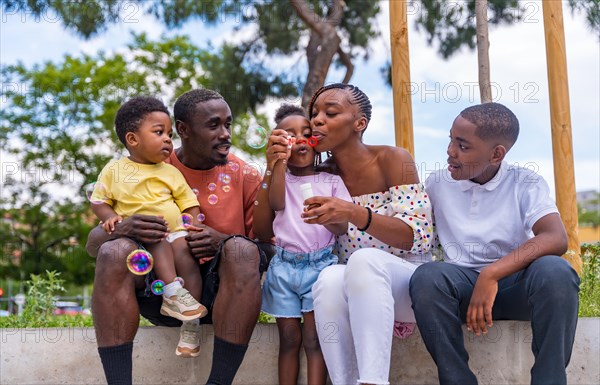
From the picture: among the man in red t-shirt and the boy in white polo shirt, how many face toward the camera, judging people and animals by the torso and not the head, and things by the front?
2

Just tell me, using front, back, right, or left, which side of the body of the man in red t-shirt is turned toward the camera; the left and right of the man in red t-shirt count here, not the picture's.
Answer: front

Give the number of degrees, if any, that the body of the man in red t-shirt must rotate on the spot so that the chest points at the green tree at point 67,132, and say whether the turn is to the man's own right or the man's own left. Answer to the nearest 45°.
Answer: approximately 180°

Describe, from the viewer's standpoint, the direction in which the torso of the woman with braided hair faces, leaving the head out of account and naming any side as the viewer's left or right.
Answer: facing the viewer and to the left of the viewer

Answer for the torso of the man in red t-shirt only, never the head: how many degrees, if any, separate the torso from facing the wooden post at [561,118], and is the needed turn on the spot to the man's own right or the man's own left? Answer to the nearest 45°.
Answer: approximately 135° to the man's own left

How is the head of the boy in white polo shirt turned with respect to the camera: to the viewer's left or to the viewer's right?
to the viewer's left

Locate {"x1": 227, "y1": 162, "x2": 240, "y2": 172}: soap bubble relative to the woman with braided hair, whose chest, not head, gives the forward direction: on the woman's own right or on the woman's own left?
on the woman's own right

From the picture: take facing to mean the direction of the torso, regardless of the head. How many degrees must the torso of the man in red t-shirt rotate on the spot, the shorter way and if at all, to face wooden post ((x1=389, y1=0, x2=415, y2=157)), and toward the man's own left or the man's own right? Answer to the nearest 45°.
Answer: approximately 135° to the man's own left

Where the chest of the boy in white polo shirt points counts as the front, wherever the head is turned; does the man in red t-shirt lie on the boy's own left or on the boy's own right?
on the boy's own right

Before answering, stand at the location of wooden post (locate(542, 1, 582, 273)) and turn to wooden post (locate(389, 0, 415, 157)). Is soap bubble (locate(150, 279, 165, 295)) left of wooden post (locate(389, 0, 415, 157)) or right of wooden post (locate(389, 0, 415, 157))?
left

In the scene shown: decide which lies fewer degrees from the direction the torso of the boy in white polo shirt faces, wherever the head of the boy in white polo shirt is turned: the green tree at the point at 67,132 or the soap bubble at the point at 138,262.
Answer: the soap bubble

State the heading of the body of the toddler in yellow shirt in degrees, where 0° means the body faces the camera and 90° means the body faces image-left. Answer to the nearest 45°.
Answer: approximately 315°

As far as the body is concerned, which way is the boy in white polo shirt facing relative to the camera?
toward the camera
